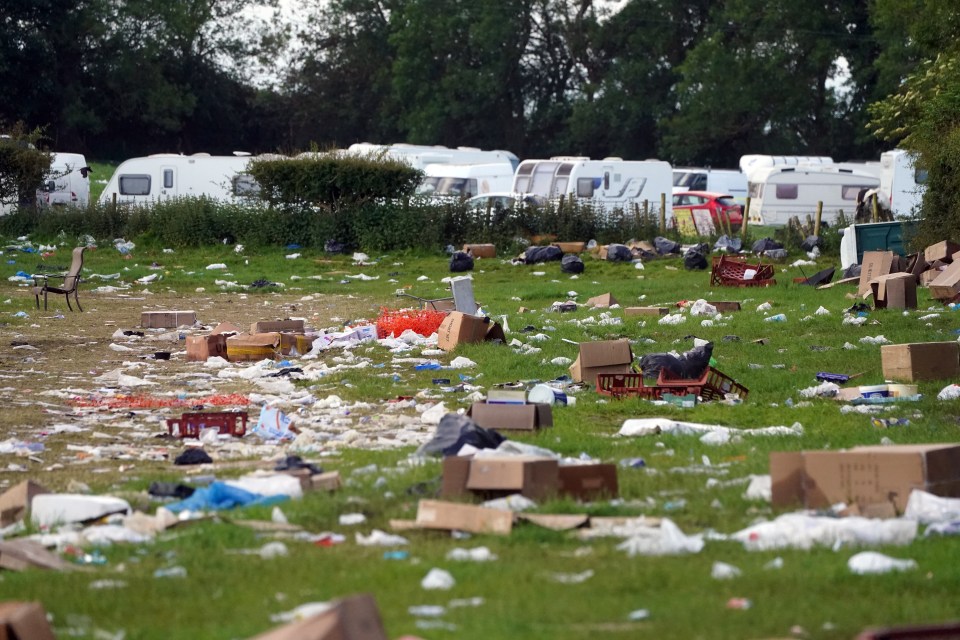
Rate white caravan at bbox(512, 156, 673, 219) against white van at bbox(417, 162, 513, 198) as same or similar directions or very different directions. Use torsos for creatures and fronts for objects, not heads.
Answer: same or similar directions

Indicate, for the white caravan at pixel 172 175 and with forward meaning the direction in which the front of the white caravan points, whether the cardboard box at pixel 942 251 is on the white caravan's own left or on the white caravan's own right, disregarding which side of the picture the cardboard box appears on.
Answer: on the white caravan's own left

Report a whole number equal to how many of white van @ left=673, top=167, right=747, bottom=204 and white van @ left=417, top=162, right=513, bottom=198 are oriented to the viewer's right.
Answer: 0

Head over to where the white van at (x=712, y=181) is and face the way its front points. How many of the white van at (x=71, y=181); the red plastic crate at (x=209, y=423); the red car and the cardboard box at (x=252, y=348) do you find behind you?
0

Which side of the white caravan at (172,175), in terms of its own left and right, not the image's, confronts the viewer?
left

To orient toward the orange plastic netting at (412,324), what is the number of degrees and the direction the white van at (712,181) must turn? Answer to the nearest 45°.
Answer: approximately 45° to its left

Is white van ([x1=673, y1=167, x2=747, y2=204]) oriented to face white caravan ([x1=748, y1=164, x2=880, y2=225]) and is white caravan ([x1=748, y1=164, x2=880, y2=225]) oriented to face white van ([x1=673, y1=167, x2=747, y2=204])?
no

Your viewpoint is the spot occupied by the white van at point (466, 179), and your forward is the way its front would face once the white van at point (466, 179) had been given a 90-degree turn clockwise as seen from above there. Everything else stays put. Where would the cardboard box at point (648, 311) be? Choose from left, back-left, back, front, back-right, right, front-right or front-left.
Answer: back-left

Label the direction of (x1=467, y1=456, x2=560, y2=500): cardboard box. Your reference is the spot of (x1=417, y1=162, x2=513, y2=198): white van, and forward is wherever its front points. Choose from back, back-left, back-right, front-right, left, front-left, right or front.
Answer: front-left

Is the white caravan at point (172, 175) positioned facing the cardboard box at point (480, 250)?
no

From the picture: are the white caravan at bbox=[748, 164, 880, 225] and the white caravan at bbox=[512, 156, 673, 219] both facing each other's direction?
no

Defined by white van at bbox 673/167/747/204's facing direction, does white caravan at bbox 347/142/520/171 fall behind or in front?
in front

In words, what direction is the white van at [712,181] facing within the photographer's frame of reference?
facing the viewer and to the left of the viewer

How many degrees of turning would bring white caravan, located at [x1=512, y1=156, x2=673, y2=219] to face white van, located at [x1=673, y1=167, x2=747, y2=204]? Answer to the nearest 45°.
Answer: approximately 180°

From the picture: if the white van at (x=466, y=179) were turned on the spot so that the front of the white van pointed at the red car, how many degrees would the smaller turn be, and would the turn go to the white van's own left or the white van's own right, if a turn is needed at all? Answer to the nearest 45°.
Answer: approximately 90° to the white van's own left

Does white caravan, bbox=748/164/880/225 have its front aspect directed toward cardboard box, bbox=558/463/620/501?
no
